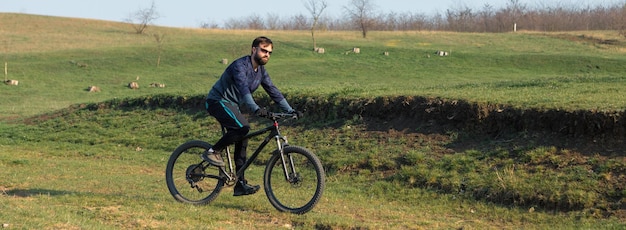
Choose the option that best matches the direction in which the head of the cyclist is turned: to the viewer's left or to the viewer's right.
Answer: to the viewer's right

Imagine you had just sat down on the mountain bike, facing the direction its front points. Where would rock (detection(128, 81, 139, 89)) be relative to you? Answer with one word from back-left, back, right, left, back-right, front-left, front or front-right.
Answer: back-left

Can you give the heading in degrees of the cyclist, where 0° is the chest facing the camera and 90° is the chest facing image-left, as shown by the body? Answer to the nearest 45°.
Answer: approximately 315°

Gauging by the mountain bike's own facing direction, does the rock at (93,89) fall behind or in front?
behind

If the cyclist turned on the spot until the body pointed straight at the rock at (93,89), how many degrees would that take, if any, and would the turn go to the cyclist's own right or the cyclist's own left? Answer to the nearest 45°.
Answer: approximately 135° to the cyclist's own left
